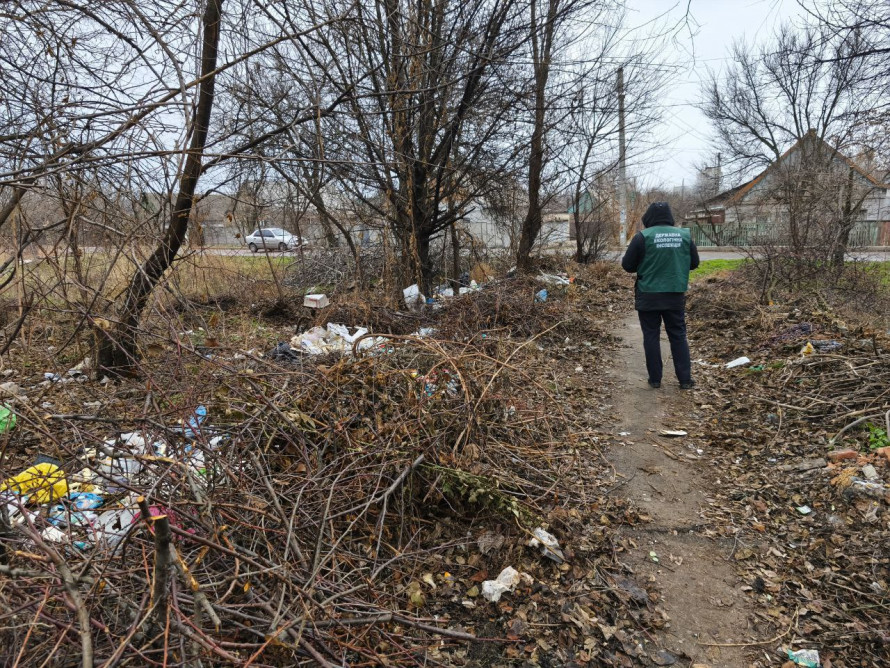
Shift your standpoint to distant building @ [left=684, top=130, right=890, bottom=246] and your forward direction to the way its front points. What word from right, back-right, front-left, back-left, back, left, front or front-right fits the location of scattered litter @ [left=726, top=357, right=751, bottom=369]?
front

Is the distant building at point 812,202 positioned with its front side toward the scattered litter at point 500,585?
yes

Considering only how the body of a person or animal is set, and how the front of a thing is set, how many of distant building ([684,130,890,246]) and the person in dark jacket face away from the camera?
1

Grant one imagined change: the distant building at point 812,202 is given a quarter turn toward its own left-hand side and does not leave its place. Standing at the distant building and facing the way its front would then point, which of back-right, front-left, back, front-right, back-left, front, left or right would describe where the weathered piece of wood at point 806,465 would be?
right

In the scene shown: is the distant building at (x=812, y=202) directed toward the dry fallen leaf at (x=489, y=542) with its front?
yes

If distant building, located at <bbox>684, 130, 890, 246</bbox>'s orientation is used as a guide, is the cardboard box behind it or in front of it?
in front

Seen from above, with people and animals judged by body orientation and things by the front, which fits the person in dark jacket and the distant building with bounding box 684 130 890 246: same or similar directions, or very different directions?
very different directions

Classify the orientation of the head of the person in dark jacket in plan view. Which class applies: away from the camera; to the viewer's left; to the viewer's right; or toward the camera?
away from the camera

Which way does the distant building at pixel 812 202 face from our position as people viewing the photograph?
facing the viewer

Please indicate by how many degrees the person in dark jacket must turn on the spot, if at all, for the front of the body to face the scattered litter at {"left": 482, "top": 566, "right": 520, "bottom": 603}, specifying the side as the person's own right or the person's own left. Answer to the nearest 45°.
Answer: approximately 180°

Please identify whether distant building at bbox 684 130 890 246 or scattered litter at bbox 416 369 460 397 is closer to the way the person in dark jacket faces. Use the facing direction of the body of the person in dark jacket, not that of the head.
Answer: the distant building

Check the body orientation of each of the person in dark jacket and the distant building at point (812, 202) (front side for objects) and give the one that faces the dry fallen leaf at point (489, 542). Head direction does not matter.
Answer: the distant building

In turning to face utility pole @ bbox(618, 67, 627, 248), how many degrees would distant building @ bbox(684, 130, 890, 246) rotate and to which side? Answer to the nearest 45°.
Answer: approximately 45° to its right

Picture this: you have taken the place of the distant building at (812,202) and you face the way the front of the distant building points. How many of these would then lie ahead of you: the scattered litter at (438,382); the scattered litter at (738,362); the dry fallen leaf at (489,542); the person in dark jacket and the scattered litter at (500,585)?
5

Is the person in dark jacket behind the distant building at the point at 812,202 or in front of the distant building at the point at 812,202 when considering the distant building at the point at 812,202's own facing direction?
in front

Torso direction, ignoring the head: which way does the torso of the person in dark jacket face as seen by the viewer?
away from the camera

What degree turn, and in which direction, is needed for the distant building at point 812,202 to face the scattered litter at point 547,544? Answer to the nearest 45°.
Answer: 0° — it already faces it
